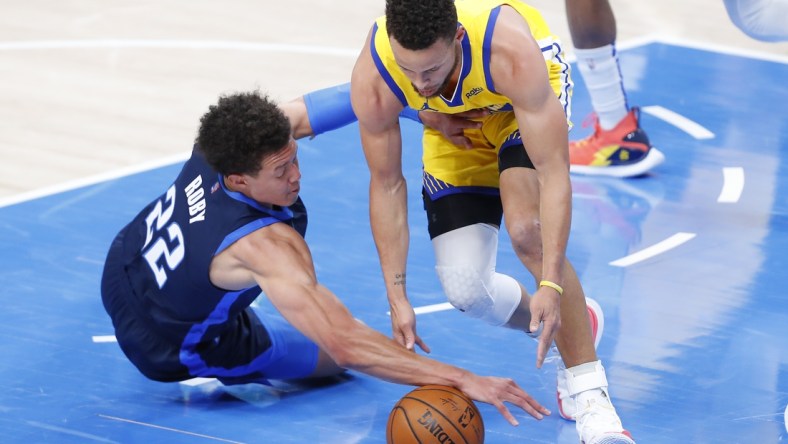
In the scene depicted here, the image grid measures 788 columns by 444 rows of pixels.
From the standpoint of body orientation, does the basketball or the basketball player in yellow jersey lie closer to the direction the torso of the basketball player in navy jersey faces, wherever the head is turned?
the basketball player in yellow jersey

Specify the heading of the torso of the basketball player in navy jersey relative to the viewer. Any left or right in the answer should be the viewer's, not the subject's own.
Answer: facing to the right of the viewer

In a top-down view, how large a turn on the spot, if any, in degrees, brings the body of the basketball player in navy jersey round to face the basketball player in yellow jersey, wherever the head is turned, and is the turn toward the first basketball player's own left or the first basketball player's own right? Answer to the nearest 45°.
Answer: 0° — they already face them

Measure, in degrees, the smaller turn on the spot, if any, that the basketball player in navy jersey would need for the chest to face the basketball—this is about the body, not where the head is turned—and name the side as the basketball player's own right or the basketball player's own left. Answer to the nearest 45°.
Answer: approximately 45° to the basketball player's own right
